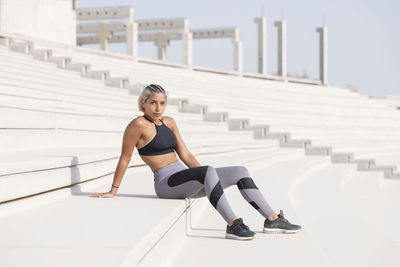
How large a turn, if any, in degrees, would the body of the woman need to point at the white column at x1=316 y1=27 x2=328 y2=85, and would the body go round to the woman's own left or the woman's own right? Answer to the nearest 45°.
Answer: approximately 135° to the woman's own left

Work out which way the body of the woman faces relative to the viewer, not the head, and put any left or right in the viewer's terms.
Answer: facing the viewer and to the right of the viewer

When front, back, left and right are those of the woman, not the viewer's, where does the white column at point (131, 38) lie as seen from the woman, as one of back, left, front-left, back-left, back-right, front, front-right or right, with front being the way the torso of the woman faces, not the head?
back-left

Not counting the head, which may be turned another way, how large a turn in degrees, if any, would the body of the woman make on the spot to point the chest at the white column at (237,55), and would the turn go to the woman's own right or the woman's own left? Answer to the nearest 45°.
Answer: approximately 135° to the woman's own left

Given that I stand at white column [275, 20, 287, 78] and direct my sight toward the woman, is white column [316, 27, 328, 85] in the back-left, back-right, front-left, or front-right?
back-left

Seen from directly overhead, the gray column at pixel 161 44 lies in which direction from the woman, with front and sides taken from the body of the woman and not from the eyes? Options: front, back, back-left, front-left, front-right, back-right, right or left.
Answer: back-left

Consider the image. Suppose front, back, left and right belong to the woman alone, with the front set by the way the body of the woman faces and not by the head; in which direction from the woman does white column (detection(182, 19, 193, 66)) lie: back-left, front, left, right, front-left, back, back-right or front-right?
back-left

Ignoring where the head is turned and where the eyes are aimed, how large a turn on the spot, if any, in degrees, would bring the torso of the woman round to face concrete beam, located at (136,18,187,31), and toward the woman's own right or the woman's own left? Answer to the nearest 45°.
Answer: approximately 135° to the woman's own left

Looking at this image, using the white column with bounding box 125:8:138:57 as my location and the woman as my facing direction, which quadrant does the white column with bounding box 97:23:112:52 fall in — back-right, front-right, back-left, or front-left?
back-right

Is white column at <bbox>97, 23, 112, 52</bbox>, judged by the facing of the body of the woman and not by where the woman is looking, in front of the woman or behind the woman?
behind

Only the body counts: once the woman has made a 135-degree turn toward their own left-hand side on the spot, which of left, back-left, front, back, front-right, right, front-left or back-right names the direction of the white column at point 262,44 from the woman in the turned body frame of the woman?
front

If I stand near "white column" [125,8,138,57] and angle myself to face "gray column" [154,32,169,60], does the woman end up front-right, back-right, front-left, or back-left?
back-right

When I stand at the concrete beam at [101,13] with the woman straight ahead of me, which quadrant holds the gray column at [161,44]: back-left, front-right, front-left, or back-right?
back-left
